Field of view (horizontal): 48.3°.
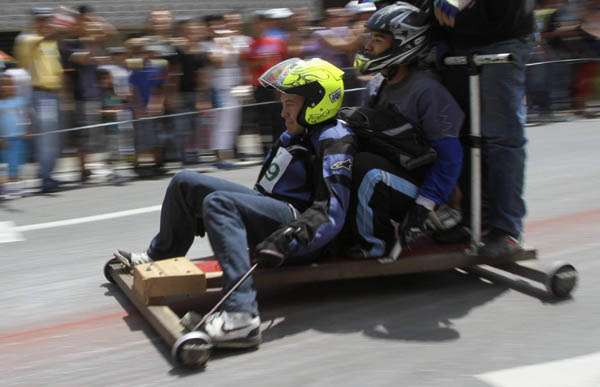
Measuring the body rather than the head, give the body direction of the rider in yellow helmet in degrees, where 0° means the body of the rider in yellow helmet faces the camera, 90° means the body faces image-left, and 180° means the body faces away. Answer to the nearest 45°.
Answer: approximately 45°

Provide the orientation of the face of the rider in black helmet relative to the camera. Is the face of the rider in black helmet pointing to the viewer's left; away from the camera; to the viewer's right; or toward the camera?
to the viewer's left

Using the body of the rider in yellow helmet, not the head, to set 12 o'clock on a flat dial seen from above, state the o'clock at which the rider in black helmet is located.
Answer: The rider in black helmet is roughly at 7 o'clock from the rider in yellow helmet.

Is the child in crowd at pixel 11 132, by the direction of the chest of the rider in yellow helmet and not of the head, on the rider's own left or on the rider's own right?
on the rider's own right

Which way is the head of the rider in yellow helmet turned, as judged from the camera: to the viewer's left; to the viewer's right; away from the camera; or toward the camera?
to the viewer's left

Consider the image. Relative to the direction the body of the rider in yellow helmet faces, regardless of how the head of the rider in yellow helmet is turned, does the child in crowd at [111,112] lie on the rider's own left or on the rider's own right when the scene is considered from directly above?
on the rider's own right
